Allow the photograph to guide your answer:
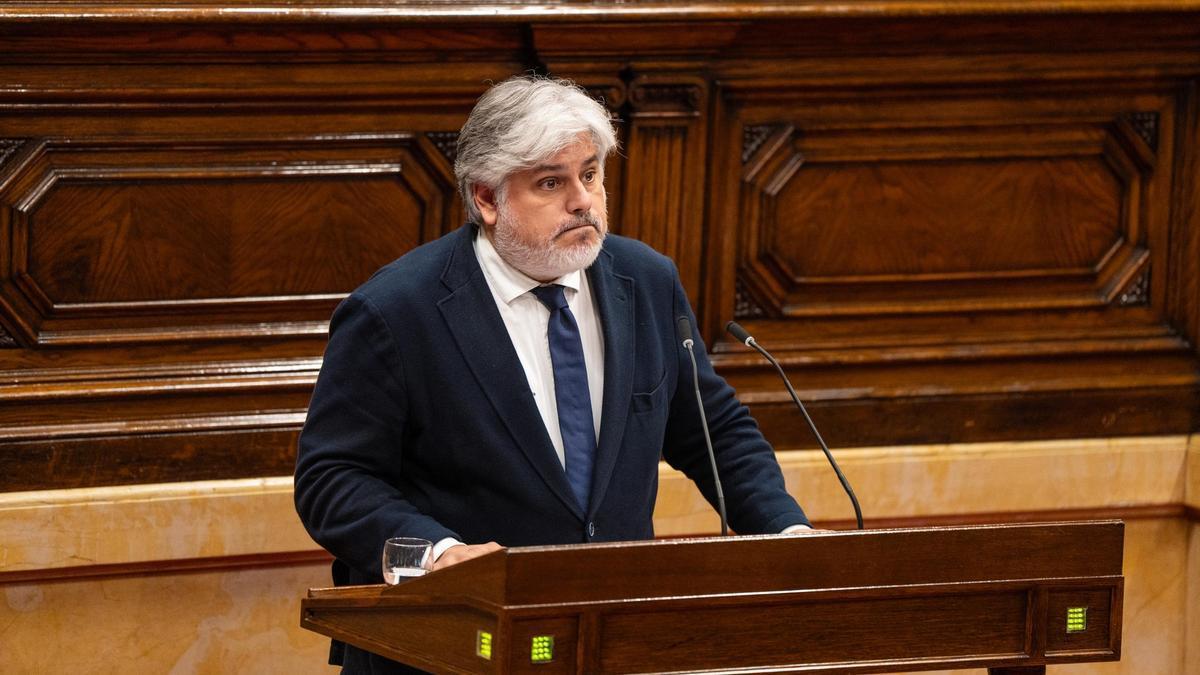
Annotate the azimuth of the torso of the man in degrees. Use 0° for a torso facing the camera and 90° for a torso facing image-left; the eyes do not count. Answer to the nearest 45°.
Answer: approximately 315°

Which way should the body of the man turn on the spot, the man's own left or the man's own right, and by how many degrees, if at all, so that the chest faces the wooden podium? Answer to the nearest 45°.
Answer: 0° — they already face it
